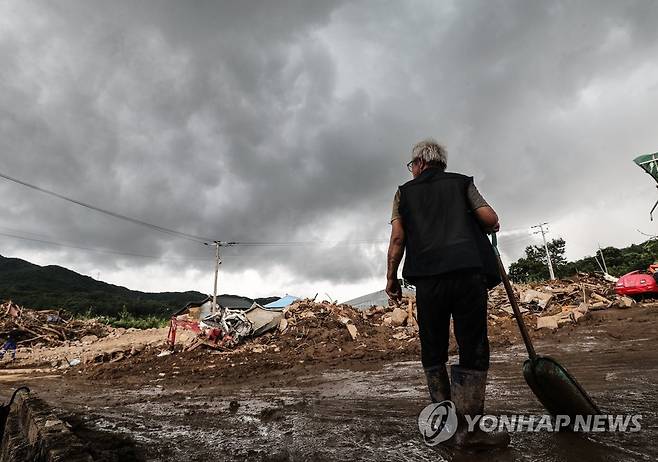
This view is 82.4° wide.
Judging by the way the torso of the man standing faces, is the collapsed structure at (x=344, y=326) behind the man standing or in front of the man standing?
in front

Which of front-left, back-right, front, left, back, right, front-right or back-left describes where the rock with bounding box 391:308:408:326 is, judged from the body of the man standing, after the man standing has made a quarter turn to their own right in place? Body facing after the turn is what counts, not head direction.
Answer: left

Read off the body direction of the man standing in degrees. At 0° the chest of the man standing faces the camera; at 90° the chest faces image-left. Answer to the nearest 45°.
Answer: approximately 180°

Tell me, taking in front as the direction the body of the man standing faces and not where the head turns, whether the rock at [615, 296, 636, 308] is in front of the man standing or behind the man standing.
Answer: in front

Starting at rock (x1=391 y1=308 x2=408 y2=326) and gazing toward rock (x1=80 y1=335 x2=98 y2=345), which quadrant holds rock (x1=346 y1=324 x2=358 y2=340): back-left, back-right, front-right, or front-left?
front-left

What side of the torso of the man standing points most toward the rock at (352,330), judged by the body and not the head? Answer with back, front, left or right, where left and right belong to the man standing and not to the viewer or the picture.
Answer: front

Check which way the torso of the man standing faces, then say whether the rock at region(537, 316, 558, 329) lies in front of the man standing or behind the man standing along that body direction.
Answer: in front

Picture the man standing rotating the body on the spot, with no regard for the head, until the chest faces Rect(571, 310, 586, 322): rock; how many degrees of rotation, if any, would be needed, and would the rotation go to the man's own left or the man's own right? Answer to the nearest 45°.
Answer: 0° — they already face it

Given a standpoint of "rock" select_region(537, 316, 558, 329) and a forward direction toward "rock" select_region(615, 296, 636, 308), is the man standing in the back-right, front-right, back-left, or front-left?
back-right

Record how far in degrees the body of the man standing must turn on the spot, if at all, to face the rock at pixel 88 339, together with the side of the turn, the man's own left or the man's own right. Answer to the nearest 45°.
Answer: approximately 45° to the man's own left
